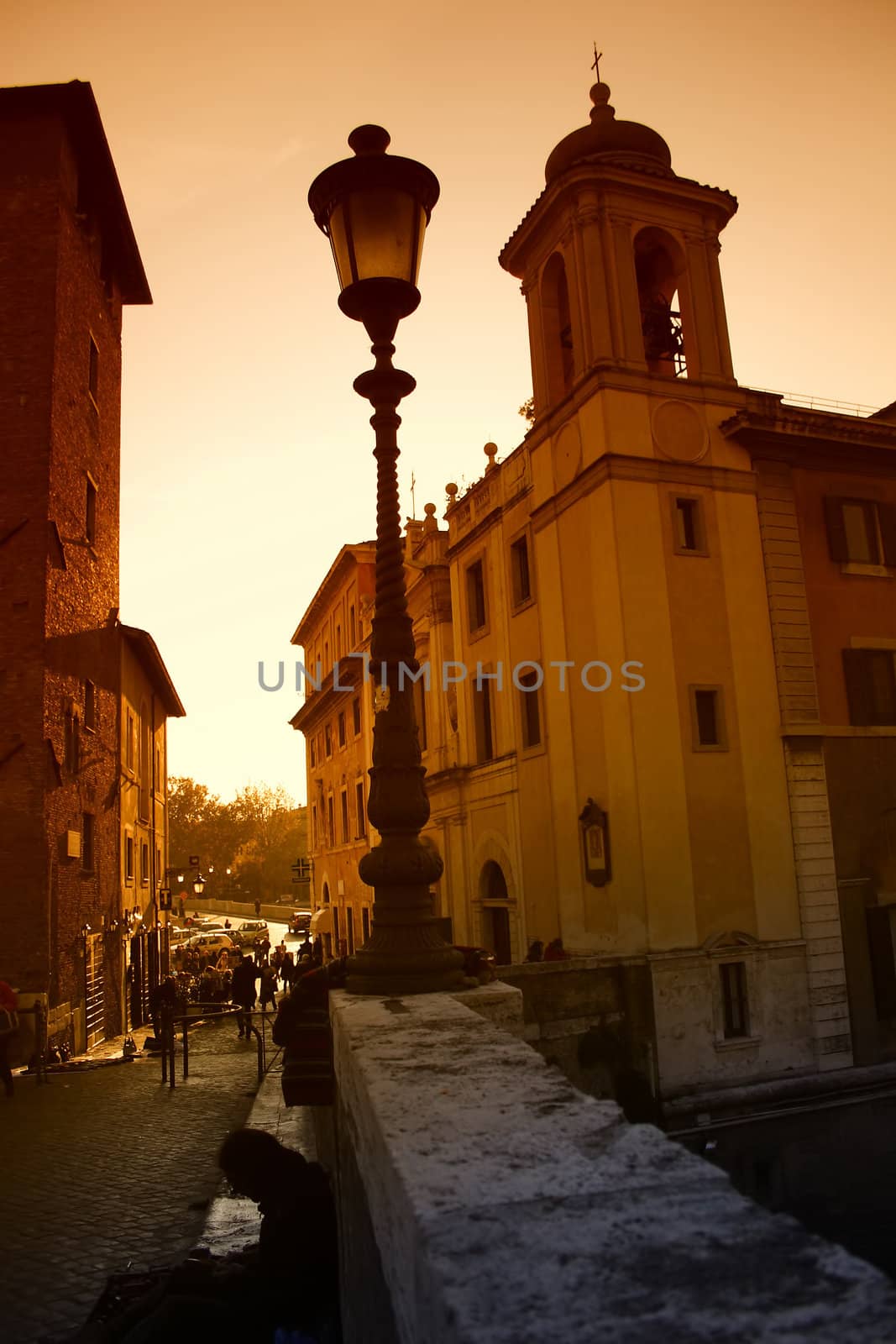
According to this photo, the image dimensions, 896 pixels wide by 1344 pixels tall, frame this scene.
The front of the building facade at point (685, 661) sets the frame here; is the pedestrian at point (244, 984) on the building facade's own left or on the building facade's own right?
on the building facade's own right

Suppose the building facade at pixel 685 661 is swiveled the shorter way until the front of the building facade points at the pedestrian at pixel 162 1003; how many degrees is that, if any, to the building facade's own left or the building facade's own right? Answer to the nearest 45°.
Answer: approximately 45° to the building facade's own right

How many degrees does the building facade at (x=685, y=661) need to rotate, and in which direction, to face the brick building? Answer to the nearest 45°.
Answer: approximately 45° to its right

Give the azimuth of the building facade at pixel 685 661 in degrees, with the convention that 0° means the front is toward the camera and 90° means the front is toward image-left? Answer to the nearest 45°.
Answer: approximately 45°

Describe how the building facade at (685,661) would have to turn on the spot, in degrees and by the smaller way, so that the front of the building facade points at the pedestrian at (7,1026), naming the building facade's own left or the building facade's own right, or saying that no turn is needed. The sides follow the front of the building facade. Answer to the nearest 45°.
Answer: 0° — it already faces them
